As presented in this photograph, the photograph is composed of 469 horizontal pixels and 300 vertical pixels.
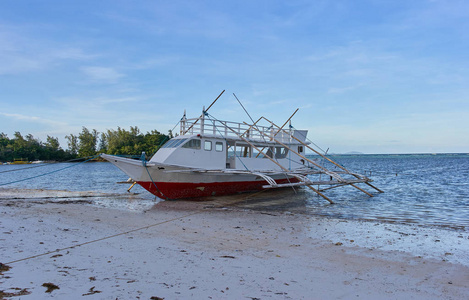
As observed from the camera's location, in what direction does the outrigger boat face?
facing the viewer and to the left of the viewer
